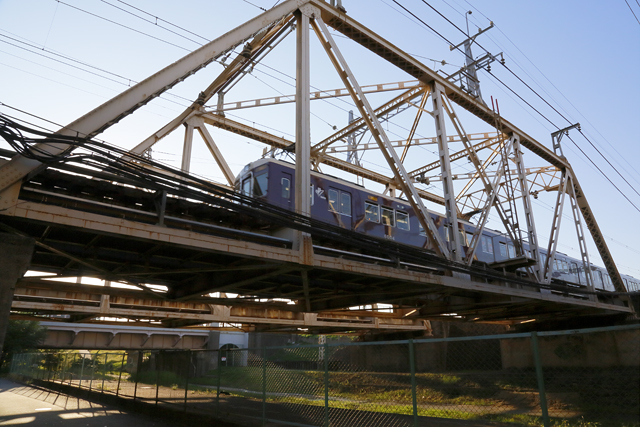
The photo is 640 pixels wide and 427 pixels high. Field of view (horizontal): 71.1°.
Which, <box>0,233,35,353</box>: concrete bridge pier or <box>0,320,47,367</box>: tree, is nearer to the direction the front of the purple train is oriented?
the concrete bridge pier

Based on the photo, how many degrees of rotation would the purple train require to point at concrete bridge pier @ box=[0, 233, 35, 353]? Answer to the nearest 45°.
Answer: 0° — it already faces it

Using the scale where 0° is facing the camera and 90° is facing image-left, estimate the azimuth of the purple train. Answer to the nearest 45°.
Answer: approximately 45°
